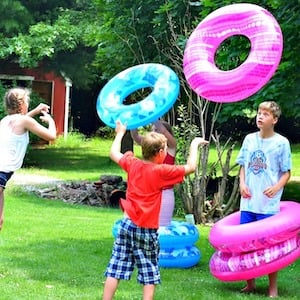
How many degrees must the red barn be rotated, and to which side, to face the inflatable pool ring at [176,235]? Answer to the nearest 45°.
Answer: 0° — it already faces it

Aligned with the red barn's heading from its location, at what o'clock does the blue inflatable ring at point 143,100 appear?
The blue inflatable ring is roughly at 12 o'clock from the red barn.

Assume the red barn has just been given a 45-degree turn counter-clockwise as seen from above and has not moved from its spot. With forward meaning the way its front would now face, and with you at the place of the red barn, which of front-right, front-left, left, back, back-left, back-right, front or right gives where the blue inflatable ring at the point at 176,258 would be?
front-right

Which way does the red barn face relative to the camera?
toward the camera

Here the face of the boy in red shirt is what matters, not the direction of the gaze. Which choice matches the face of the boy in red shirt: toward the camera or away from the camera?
away from the camera

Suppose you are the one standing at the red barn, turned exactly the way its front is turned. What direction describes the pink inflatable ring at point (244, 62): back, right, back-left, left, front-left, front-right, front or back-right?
front

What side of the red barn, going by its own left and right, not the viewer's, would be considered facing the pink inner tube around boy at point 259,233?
front

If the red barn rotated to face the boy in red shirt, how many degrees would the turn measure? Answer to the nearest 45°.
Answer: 0° — it already faces them

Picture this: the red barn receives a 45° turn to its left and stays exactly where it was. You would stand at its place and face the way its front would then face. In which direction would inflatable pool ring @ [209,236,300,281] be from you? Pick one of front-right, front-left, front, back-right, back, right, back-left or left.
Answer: front-right
